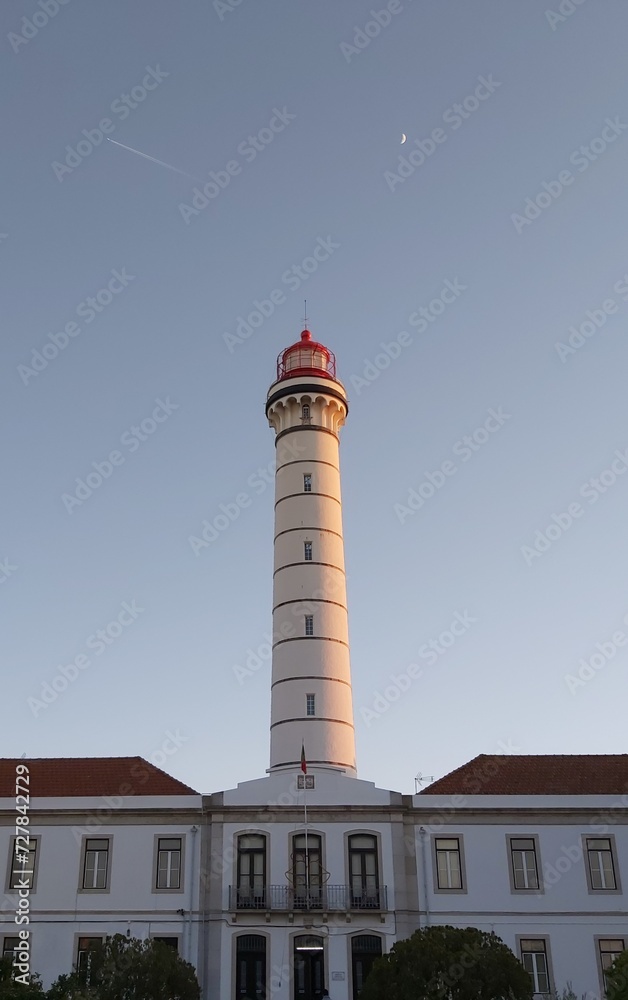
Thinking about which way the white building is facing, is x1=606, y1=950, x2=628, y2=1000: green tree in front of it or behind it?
in front

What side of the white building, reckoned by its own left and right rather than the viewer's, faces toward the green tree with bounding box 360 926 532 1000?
front

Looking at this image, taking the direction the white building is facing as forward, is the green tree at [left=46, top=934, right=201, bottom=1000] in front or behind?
in front

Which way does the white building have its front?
toward the camera

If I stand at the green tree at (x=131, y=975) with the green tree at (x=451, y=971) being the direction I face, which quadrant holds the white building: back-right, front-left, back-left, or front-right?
front-left

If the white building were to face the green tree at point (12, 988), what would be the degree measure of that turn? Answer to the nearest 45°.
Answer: approximately 45° to its right

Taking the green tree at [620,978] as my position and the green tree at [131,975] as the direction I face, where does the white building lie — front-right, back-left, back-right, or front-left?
front-right

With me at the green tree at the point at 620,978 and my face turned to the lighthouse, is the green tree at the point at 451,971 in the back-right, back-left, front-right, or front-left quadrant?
front-left
